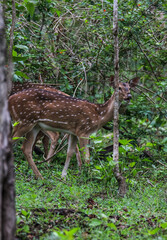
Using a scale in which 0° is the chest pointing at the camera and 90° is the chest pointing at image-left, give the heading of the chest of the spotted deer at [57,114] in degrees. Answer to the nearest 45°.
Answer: approximately 270°

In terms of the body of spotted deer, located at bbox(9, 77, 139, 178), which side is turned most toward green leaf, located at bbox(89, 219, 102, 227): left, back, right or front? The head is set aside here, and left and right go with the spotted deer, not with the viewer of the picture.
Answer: right
